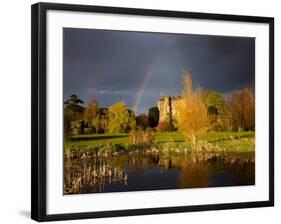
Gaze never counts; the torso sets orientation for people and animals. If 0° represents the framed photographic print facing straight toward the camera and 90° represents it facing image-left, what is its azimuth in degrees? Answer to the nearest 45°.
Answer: approximately 315°
